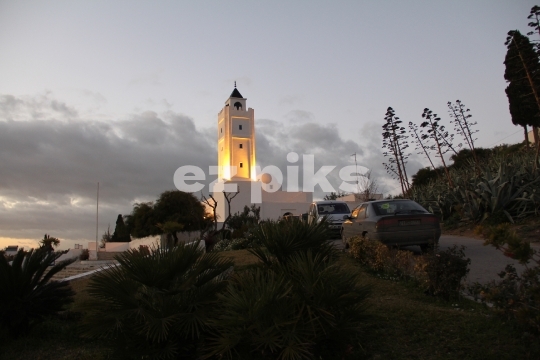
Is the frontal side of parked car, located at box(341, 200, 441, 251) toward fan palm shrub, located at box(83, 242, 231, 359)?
no

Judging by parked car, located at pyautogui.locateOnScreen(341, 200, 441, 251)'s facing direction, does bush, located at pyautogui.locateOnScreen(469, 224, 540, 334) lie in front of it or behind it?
behind

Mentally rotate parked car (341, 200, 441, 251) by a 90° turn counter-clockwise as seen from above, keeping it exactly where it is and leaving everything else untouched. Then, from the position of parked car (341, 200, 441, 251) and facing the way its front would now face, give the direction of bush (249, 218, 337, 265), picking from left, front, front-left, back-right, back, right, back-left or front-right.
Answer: front-left

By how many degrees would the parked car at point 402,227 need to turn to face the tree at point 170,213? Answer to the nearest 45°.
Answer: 0° — it already faces it

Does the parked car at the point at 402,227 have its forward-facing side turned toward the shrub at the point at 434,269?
no

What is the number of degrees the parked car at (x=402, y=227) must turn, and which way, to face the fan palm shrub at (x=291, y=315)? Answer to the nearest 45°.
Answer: approximately 135° to its left

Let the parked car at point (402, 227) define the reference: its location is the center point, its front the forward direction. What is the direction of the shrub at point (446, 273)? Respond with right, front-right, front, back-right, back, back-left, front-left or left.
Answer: back-left

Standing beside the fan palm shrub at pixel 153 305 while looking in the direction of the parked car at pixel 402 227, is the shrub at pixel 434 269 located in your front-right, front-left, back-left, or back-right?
front-right

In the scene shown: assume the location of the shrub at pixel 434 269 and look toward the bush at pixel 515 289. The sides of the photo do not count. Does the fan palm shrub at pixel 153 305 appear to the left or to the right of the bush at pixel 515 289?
right

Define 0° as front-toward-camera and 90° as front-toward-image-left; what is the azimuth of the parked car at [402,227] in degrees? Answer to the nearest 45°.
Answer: approximately 135°
